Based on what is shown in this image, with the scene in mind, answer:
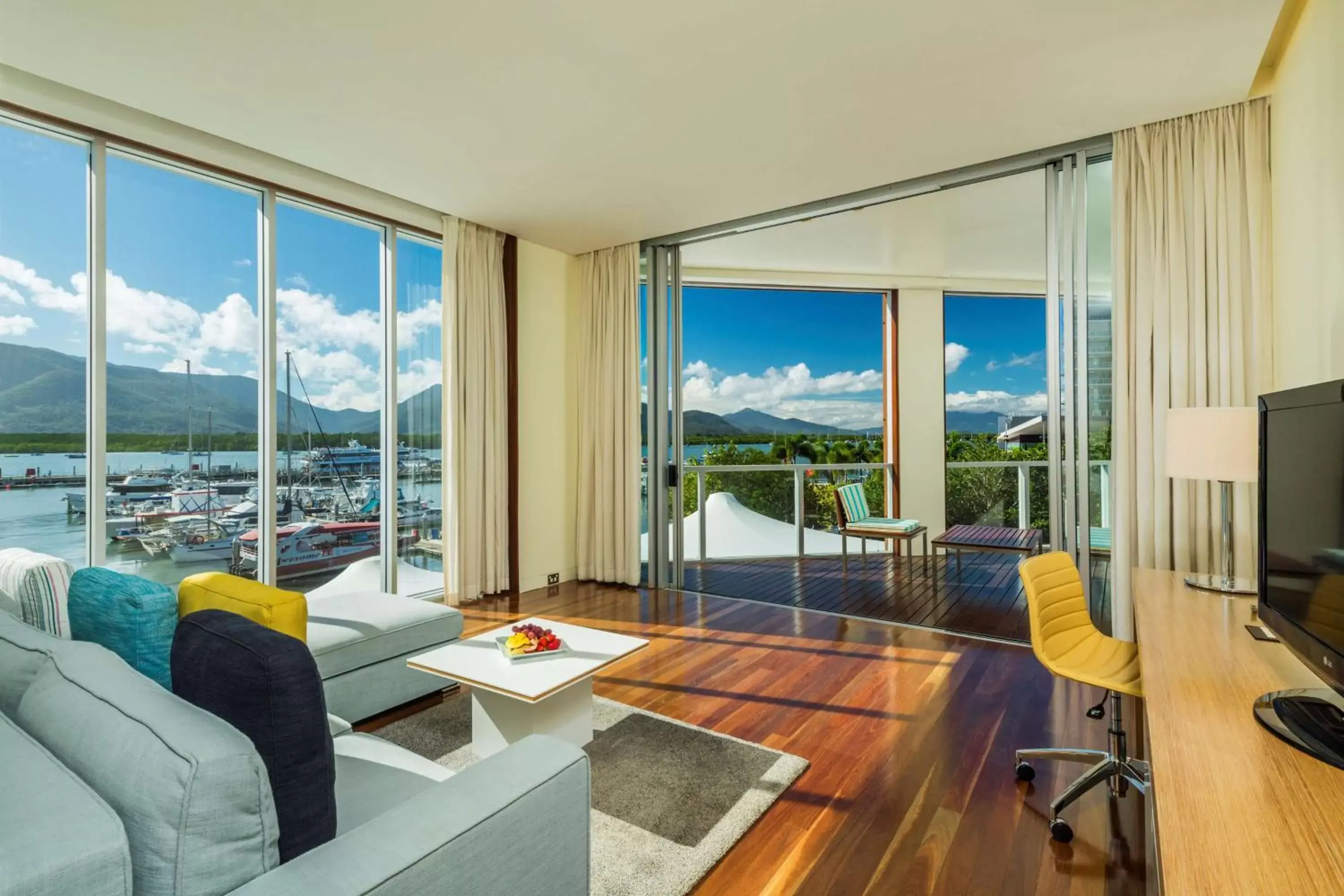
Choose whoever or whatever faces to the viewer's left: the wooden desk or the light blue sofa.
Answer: the wooden desk

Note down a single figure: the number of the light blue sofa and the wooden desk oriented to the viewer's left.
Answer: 1

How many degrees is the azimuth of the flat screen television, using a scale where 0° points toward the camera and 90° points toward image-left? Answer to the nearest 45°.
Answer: approximately 45°

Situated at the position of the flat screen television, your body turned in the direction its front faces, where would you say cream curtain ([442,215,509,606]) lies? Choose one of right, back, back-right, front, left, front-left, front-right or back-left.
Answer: front-right

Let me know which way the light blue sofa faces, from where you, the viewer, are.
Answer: facing away from the viewer and to the right of the viewer

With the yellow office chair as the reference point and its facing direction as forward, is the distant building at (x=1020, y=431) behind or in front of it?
behind

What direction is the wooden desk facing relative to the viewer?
to the viewer's left

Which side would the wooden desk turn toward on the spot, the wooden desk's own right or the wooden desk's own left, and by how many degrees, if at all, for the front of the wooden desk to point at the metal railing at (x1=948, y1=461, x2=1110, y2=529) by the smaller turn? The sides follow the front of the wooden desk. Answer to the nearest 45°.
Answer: approximately 90° to the wooden desk's own right

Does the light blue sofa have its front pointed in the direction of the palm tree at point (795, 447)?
yes
